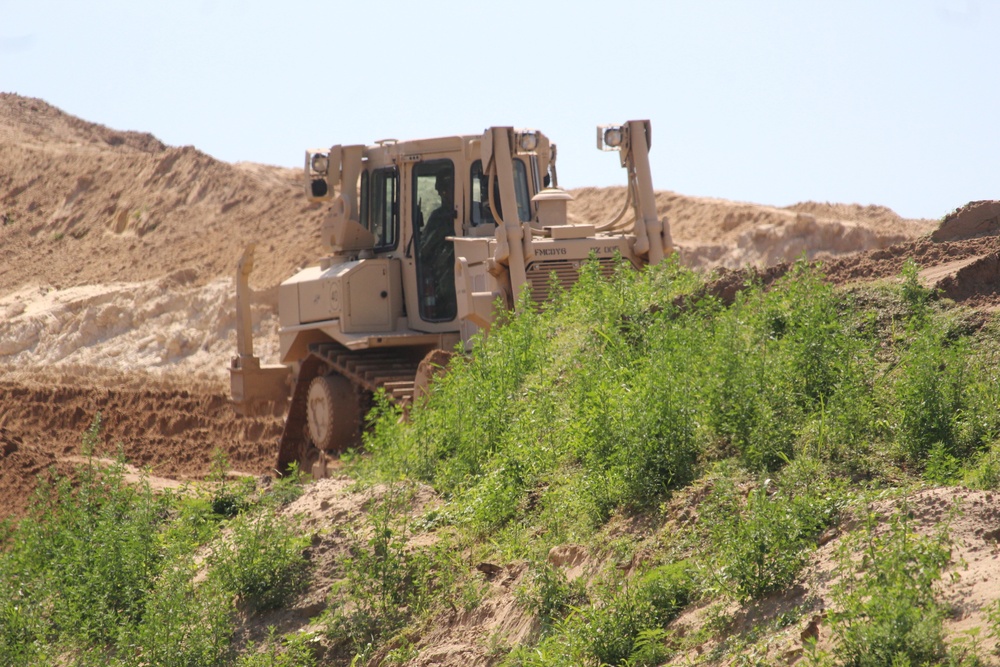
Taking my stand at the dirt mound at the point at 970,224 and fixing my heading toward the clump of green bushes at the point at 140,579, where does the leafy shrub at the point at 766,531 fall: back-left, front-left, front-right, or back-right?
front-left

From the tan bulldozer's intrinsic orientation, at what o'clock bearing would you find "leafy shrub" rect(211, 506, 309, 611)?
The leafy shrub is roughly at 2 o'clock from the tan bulldozer.

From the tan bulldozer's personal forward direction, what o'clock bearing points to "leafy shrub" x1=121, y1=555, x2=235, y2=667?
The leafy shrub is roughly at 2 o'clock from the tan bulldozer.

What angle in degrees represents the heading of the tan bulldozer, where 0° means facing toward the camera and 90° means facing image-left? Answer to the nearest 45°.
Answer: approximately 315°

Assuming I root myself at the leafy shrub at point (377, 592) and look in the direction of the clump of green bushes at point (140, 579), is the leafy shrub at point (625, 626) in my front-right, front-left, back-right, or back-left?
back-left

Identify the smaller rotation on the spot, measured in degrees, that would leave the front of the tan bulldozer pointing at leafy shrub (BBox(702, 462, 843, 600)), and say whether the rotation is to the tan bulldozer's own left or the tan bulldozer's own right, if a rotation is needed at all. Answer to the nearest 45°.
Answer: approximately 45° to the tan bulldozer's own right

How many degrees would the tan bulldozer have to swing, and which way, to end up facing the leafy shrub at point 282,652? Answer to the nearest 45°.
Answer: approximately 45° to its right

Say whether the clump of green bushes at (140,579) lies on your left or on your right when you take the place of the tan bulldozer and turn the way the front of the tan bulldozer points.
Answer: on your right

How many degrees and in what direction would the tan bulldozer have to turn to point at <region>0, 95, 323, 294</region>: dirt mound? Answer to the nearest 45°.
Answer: approximately 135° to its left

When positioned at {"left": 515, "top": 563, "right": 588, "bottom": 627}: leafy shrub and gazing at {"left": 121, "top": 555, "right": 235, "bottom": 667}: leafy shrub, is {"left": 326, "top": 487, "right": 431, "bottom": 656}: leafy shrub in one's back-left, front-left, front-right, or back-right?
front-right

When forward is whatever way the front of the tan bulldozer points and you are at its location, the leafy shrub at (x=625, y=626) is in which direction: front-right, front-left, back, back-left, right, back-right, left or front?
front-right

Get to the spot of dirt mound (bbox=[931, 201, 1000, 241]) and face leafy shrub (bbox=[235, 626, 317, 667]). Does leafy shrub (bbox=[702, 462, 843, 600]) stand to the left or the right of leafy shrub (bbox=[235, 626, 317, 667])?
left

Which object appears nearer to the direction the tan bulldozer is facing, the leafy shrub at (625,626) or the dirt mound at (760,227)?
the leafy shrub
